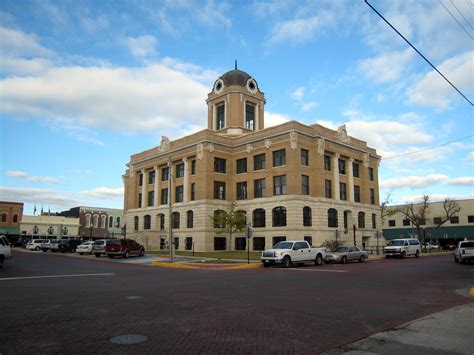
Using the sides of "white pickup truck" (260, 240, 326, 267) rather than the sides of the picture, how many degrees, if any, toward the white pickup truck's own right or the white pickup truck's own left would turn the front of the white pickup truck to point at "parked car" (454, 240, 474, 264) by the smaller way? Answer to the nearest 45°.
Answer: approximately 135° to the white pickup truck's own left

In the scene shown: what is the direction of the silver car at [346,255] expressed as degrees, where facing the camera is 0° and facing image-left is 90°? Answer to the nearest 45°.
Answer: approximately 45°

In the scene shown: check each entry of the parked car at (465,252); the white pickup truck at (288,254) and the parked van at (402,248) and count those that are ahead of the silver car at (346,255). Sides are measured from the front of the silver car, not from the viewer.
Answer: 1

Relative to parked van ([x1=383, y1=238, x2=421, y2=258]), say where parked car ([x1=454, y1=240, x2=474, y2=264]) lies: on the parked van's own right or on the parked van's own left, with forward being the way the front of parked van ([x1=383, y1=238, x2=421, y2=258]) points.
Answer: on the parked van's own left

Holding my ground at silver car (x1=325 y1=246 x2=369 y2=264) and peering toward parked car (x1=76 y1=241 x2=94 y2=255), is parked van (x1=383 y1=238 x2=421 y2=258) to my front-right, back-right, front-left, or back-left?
back-right

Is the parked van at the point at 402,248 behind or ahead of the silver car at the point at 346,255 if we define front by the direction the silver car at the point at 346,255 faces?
behind

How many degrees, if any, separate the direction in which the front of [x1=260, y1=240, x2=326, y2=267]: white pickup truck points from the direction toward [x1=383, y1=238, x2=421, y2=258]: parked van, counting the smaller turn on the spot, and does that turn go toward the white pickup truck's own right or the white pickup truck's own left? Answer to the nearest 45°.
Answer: approximately 180°

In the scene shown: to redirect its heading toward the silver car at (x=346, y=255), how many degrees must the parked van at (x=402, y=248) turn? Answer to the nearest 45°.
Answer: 0° — it already faces it

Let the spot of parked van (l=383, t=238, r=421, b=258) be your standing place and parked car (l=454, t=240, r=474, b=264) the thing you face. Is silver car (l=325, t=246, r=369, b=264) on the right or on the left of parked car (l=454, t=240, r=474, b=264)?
right

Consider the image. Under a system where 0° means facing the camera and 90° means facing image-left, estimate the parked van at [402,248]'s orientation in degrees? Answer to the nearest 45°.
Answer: approximately 45°
